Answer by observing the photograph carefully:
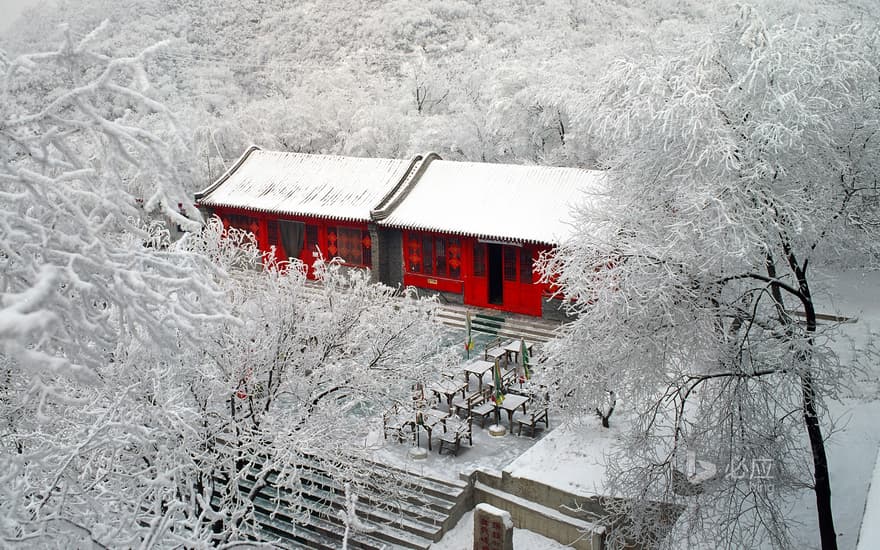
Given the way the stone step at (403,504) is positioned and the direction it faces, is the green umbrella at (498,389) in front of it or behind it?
behind

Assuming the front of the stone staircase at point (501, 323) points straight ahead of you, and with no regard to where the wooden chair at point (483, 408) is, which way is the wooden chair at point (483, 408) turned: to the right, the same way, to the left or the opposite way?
the same way

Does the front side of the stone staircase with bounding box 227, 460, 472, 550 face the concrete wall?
no

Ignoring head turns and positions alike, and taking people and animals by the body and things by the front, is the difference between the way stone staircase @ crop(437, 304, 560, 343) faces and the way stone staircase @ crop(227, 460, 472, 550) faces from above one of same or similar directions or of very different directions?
same or similar directions

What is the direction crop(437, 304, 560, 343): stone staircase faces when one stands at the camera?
facing the viewer and to the left of the viewer

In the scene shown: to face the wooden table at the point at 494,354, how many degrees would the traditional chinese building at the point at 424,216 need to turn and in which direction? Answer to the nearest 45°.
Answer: approximately 45° to its left

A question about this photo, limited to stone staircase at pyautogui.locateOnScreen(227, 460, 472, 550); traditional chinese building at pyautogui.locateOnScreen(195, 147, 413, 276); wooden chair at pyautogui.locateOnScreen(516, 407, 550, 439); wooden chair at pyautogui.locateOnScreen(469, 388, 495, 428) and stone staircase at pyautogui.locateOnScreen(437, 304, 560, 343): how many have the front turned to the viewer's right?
0

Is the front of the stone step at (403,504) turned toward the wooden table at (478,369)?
no

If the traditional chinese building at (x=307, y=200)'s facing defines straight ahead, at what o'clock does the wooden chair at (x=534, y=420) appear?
The wooden chair is roughly at 10 o'clock from the traditional chinese building.

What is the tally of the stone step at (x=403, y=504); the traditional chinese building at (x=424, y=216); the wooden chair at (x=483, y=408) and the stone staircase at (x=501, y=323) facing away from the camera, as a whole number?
0

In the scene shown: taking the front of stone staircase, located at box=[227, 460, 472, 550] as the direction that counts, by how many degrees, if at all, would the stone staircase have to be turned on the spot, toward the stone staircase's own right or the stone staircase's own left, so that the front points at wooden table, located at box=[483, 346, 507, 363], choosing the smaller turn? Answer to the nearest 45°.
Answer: approximately 180°
